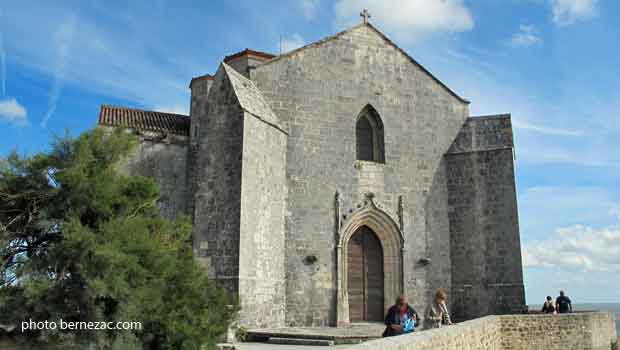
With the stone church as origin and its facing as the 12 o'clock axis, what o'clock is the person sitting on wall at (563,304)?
The person sitting on wall is roughly at 10 o'clock from the stone church.

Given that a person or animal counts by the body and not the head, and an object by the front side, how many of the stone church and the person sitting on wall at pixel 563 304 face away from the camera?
1

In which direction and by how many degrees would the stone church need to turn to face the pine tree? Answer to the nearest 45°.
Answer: approximately 90° to its right

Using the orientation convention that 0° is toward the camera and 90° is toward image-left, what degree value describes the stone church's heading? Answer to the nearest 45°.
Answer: approximately 315°

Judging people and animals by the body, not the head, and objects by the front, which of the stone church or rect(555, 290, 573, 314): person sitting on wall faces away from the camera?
the person sitting on wall

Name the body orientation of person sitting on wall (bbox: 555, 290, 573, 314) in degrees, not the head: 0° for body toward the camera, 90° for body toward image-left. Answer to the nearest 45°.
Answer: approximately 180°

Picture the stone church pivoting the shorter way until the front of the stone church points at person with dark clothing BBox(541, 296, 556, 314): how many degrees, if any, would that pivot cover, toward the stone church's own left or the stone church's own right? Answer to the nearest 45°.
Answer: approximately 45° to the stone church's own left
